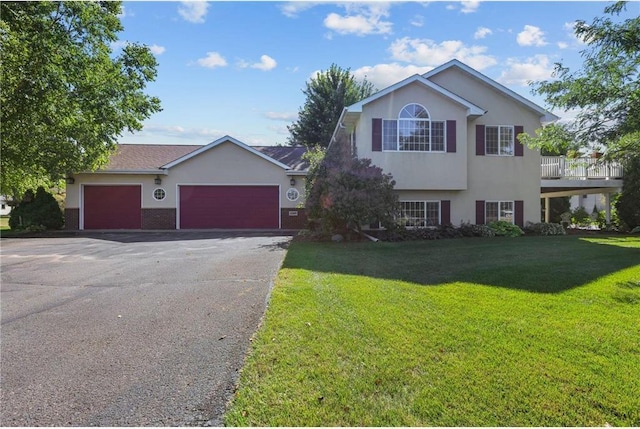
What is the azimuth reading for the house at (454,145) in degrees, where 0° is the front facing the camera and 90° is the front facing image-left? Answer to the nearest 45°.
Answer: approximately 0°

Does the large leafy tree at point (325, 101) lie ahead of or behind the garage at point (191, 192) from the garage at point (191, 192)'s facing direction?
behind

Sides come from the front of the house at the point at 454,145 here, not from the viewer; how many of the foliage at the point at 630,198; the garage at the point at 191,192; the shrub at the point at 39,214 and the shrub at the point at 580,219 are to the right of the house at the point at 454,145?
2

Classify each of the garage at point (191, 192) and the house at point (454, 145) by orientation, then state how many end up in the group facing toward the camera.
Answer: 2
